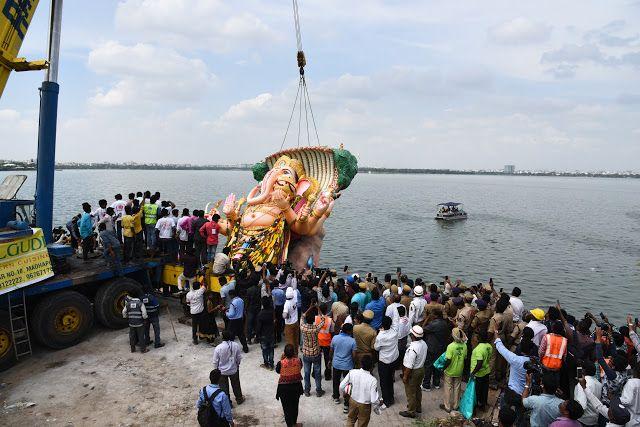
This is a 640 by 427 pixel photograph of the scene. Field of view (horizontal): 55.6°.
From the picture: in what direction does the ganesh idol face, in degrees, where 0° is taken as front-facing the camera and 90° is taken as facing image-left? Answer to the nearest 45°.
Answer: approximately 45°

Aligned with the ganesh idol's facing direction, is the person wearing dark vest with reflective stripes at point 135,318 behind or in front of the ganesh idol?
in front

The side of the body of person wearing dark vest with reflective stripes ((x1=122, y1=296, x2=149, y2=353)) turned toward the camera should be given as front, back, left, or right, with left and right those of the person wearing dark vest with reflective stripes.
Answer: back

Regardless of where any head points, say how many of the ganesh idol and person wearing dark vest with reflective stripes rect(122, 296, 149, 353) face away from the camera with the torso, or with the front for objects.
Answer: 1

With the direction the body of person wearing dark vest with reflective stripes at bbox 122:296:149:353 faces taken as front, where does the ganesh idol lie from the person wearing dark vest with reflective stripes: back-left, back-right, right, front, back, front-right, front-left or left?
front-right

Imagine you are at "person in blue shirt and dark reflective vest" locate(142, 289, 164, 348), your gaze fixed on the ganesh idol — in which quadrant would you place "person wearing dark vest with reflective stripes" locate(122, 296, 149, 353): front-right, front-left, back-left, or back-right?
back-left

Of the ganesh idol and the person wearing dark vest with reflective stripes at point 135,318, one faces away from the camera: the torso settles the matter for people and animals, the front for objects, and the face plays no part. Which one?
the person wearing dark vest with reflective stripes
